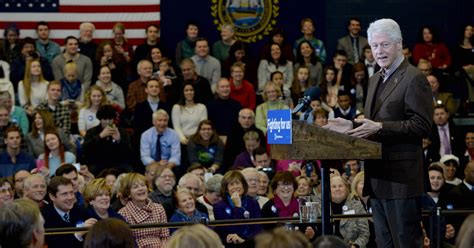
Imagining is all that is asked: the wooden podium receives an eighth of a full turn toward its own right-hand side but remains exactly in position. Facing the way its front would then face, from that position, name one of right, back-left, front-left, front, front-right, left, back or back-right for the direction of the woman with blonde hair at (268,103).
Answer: front-right

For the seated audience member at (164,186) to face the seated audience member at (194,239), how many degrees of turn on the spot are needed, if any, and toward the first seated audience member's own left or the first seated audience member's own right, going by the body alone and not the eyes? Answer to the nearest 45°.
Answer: approximately 45° to the first seated audience member's own right

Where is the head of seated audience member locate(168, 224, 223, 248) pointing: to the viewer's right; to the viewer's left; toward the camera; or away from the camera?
away from the camera

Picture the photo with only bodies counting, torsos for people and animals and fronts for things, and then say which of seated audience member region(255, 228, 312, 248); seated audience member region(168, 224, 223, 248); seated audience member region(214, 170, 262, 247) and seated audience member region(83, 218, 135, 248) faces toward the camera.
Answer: seated audience member region(214, 170, 262, 247)

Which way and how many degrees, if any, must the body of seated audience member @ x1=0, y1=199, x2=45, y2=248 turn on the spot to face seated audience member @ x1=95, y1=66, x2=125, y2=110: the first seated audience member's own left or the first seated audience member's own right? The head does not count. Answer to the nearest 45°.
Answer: approximately 45° to the first seated audience member's own left

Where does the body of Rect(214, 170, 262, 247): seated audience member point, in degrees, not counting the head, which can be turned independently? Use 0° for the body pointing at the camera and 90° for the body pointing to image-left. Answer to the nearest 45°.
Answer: approximately 0°

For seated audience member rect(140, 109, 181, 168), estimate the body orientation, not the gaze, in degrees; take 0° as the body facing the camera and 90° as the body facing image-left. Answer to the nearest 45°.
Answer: approximately 0°
